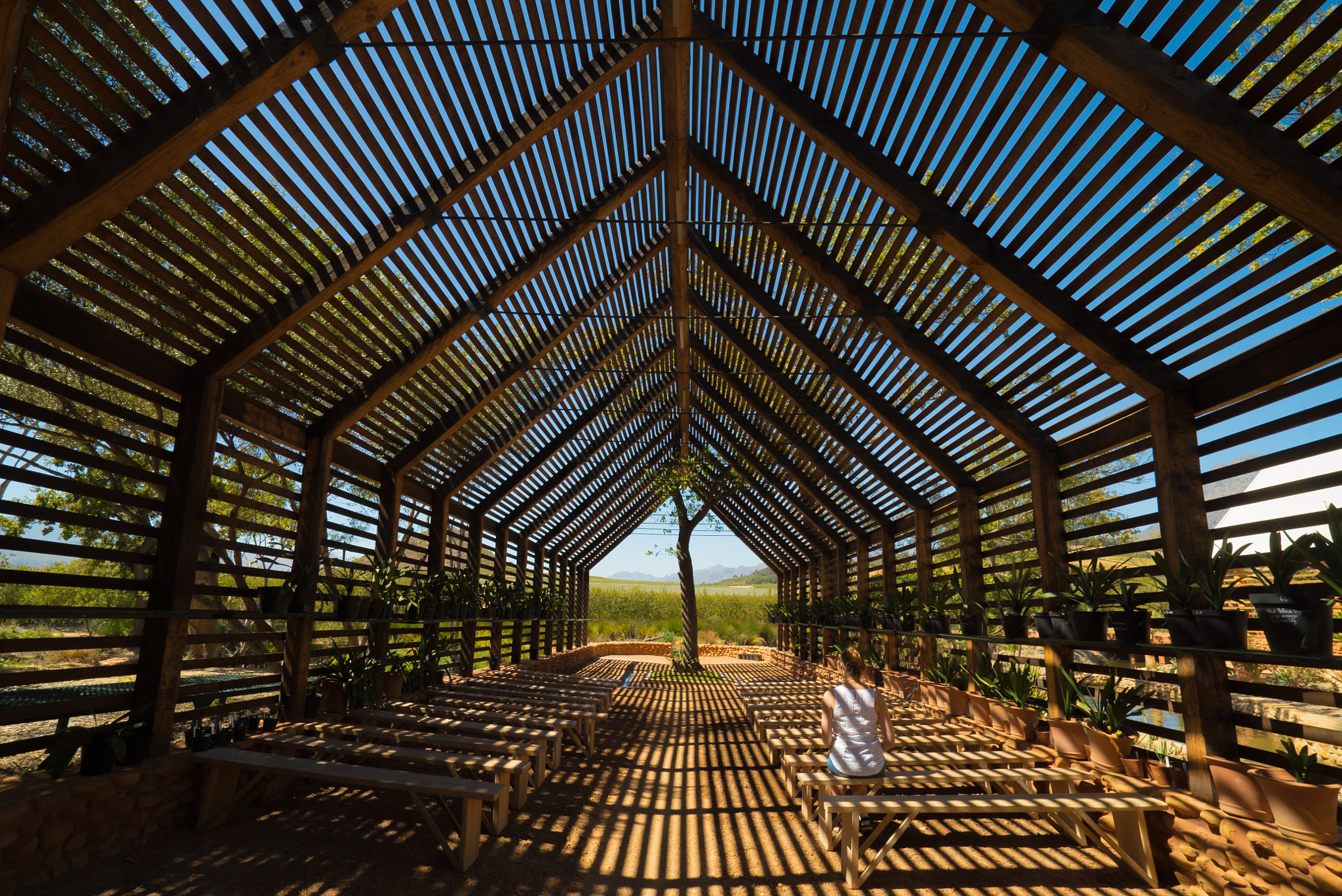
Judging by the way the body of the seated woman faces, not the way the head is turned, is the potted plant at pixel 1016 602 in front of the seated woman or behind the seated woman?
in front

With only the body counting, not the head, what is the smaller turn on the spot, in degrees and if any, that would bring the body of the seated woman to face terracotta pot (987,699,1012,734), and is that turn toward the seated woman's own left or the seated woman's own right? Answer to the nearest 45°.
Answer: approximately 45° to the seated woman's own right

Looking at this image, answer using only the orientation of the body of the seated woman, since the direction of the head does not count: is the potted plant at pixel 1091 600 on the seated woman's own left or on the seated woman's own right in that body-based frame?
on the seated woman's own right

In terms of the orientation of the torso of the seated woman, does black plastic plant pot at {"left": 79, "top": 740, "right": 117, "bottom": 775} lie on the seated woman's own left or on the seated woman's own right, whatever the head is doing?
on the seated woman's own left

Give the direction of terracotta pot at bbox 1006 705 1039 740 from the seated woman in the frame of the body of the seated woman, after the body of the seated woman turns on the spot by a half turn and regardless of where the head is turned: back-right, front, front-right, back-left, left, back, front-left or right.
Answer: back-left

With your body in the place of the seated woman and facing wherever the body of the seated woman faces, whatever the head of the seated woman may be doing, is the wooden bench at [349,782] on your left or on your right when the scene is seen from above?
on your left

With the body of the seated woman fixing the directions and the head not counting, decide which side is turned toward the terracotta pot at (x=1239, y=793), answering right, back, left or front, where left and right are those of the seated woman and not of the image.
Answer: right

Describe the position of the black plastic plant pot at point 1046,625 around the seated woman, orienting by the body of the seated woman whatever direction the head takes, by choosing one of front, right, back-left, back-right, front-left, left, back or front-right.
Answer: front-right

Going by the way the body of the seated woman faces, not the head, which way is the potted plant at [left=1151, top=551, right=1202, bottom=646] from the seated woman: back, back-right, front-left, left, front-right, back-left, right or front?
right

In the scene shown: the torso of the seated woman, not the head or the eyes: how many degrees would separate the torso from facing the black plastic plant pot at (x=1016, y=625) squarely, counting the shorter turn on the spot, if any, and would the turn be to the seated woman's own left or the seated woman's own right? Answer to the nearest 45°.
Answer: approximately 45° to the seated woman's own right

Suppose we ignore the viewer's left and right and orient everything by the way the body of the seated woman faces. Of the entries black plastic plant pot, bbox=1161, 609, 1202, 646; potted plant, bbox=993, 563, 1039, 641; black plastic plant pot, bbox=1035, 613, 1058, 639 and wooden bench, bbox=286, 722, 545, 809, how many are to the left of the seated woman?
1

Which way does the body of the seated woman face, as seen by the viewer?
away from the camera

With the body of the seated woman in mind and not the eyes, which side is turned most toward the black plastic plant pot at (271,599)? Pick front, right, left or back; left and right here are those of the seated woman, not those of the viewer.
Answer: left

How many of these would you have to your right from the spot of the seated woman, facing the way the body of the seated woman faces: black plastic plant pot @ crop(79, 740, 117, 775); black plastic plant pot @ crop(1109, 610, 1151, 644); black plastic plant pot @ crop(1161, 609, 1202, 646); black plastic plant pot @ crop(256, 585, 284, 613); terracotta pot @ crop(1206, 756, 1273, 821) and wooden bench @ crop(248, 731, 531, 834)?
3
